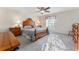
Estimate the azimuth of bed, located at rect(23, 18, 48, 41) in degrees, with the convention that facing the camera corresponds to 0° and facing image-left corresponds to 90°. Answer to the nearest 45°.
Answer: approximately 315°
